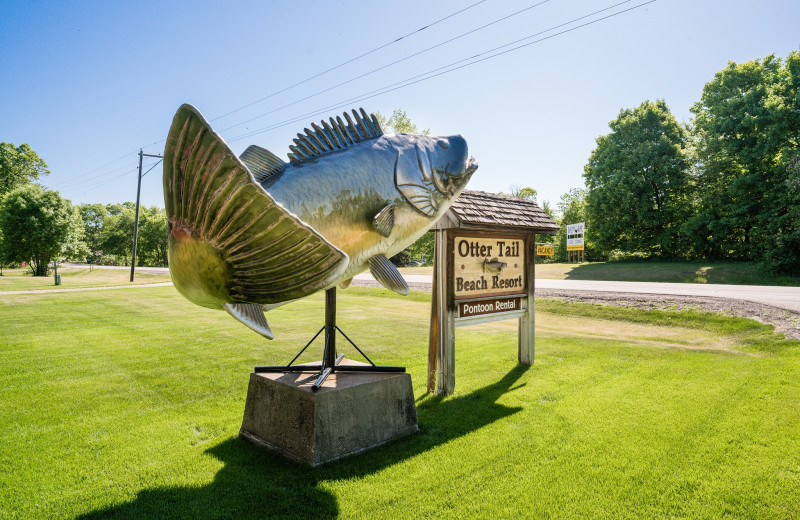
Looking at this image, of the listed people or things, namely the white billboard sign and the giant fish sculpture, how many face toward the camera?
1

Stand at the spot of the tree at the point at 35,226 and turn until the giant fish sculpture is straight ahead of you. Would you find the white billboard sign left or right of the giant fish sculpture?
left

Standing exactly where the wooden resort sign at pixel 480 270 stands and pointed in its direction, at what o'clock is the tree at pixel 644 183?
The tree is roughly at 8 o'clock from the wooden resort sign.

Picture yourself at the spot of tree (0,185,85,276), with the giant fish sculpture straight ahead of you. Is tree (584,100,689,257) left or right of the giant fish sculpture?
left

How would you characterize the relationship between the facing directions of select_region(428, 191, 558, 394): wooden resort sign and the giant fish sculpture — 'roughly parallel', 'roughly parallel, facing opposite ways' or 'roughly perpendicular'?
roughly perpendicular

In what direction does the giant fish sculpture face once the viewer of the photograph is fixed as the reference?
facing away from the viewer and to the right of the viewer

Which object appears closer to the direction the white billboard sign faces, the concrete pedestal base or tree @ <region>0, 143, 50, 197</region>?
the concrete pedestal base

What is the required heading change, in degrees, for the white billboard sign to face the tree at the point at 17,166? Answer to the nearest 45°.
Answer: approximately 90° to its right

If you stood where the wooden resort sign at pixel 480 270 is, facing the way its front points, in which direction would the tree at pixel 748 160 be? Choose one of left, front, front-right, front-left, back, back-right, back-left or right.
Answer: left

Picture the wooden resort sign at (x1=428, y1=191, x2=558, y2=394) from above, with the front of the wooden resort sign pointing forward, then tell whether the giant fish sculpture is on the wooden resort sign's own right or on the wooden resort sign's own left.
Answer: on the wooden resort sign's own right

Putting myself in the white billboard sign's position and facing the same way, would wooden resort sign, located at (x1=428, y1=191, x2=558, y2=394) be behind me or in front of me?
in front

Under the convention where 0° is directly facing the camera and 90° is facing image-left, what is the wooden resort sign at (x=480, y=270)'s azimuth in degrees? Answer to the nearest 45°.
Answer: approximately 315°

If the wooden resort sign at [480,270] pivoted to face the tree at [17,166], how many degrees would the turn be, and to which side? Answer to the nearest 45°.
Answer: approximately 180°
